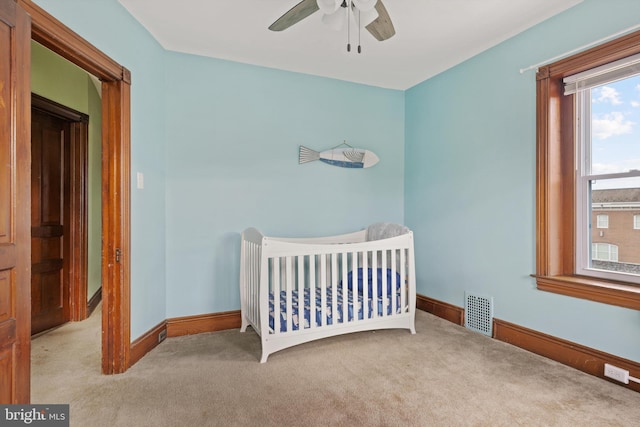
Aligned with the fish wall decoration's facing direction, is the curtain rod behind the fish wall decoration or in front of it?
in front

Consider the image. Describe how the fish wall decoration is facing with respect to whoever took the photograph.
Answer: facing to the right of the viewer

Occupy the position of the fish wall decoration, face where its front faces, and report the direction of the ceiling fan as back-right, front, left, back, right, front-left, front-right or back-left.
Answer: right

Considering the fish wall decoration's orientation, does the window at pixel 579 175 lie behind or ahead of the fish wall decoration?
ahead

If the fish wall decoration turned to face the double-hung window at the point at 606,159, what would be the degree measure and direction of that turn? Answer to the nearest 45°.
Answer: approximately 45° to its right
